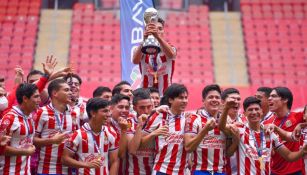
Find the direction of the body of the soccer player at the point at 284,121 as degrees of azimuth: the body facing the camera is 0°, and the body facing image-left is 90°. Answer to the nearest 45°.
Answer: approximately 45°

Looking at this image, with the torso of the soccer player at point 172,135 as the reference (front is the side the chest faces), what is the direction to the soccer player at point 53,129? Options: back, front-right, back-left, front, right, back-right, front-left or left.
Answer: back-right

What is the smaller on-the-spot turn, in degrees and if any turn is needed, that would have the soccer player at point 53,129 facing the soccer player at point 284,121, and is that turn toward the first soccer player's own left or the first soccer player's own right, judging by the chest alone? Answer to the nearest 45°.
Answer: approximately 45° to the first soccer player's own left

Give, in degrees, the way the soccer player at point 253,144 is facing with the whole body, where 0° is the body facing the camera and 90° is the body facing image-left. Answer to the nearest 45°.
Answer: approximately 0°

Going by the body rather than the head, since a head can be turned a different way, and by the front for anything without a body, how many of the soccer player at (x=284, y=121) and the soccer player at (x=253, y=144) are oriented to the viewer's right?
0

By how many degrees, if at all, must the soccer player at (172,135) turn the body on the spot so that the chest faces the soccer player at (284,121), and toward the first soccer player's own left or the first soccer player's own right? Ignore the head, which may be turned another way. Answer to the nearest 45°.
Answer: approximately 90° to the first soccer player's own left

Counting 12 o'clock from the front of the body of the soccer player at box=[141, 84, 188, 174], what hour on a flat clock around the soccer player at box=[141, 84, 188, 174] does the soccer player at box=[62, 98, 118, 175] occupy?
the soccer player at box=[62, 98, 118, 175] is roughly at 4 o'clock from the soccer player at box=[141, 84, 188, 174].

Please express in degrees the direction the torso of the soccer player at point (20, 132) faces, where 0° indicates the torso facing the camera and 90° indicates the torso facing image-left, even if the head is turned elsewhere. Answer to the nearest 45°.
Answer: approximately 315°

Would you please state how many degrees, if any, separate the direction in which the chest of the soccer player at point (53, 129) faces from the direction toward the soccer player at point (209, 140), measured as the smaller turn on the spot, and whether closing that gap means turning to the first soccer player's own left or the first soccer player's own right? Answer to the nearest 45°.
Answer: approximately 45° to the first soccer player's own left

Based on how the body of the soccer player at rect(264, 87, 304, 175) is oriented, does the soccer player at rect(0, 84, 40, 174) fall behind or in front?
in front

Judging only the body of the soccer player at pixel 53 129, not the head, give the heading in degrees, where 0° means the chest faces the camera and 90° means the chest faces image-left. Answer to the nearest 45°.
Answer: approximately 315°

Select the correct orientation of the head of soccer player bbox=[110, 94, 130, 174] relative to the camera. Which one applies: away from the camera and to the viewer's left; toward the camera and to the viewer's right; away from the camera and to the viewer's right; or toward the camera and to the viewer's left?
toward the camera and to the viewer's right
